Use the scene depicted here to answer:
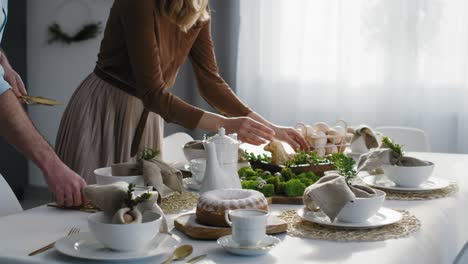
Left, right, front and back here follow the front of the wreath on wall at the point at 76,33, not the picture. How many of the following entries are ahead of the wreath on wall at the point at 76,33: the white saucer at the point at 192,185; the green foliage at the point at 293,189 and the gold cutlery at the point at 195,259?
3

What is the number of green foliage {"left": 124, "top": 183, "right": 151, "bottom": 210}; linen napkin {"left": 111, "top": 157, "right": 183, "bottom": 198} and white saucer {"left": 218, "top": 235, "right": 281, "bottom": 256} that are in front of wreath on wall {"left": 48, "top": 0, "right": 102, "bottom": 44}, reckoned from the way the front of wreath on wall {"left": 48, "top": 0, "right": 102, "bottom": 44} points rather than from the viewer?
3

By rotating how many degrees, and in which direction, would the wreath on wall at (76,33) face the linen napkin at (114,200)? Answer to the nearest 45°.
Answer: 0° — it already faces it

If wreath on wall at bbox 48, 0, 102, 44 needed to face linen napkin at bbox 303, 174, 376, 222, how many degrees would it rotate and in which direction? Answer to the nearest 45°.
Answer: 0° — it already faces it

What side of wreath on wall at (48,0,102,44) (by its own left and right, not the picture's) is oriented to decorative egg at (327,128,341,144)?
front

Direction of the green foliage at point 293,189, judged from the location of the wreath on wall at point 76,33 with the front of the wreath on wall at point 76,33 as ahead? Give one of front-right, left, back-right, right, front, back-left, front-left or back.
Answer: front

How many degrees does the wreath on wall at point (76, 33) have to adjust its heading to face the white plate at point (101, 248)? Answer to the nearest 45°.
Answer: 0° — it already faces it

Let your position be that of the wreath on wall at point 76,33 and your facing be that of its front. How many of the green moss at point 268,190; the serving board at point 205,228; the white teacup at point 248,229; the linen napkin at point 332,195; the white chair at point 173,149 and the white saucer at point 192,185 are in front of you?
6

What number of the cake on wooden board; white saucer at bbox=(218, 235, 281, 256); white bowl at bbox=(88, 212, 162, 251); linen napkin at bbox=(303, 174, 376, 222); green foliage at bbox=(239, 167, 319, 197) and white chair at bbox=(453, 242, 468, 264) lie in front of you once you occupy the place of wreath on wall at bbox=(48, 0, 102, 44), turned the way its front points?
6

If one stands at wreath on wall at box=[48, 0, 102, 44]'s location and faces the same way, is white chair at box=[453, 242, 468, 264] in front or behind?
in front

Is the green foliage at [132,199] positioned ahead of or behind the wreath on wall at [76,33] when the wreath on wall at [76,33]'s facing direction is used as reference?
ahead

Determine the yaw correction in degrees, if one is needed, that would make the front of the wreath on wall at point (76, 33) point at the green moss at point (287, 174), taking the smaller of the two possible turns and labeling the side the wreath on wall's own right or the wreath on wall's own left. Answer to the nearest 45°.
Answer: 0° — it already faces it

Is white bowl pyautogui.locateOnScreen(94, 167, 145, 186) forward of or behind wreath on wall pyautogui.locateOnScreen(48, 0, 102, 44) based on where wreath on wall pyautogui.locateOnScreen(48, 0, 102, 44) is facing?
forward

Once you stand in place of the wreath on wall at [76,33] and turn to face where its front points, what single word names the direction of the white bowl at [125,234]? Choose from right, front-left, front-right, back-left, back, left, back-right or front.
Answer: front

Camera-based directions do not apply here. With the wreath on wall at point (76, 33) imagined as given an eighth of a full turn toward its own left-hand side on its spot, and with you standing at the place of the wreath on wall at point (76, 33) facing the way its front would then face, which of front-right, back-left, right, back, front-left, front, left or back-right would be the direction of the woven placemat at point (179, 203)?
front-right

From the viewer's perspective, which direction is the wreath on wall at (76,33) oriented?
toward the camera

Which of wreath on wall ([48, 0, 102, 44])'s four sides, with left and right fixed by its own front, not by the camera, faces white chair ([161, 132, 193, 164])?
front
